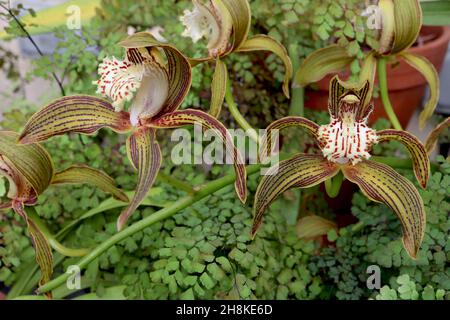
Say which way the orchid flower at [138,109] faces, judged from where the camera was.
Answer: facing the viewer and to the left of the viewer
